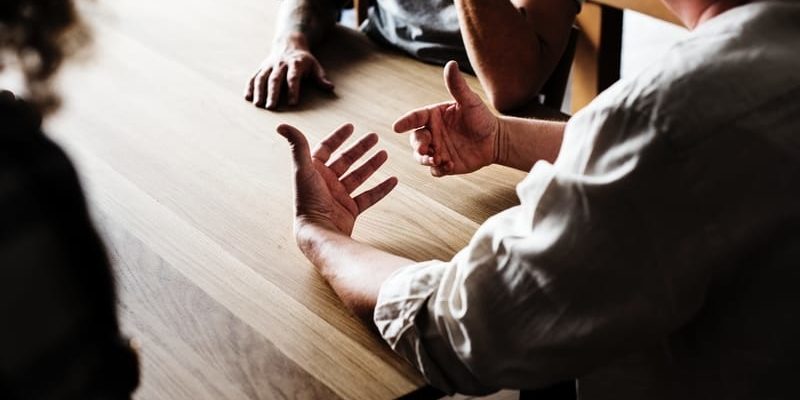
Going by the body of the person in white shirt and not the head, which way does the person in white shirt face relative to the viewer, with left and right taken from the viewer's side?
facing away from the viewer and to the left of the viewer

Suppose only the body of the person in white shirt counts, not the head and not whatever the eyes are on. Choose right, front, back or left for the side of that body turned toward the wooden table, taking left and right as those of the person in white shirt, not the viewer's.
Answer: front

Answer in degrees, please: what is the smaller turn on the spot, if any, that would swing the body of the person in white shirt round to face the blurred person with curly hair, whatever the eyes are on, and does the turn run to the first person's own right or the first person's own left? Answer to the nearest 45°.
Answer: approximately 90° to the first person's own left

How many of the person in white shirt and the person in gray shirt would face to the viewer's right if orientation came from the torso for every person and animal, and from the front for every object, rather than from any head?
0

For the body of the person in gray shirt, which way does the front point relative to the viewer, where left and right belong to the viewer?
facing the viewer and to the left of the viewer

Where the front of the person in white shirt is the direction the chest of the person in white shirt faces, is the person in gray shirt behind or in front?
in front

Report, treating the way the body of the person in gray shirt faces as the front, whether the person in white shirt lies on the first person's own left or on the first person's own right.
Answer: on the first person's own left
